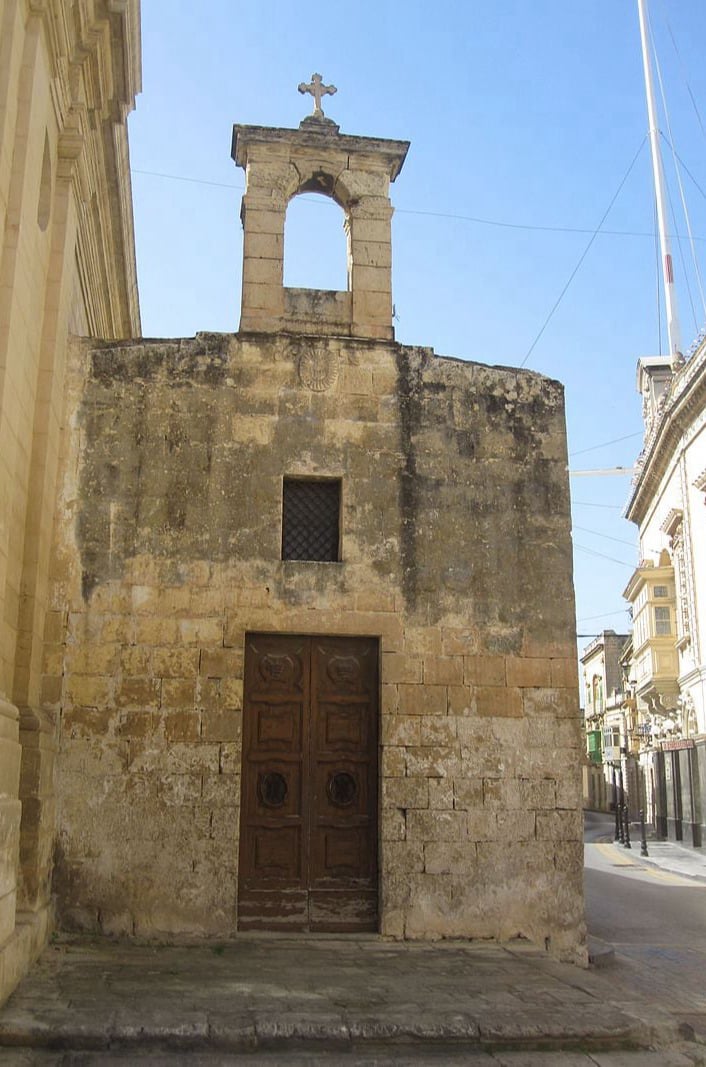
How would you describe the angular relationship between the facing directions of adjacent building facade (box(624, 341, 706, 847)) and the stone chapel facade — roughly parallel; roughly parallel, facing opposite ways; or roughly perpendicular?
roughly perpendicular

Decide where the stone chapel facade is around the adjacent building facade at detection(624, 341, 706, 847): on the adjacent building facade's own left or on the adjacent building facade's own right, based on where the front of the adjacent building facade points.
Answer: on the adjacent building facade's own left

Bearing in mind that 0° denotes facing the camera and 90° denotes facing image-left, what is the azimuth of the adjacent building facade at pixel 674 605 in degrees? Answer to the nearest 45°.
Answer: approximately 90°

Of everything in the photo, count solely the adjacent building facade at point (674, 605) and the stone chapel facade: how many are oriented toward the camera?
1

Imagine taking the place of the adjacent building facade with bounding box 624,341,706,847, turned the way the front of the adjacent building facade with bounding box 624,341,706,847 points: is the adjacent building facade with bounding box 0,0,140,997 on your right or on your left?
on your left

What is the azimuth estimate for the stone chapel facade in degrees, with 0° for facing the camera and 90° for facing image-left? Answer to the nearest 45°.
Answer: approximately 0°

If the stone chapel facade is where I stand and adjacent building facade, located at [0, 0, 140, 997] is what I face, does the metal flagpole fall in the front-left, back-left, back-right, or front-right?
back-right

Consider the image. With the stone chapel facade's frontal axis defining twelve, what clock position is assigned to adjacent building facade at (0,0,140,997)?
The adjacent building facade is roughly at 2 o'clock from the stone chapel facade.

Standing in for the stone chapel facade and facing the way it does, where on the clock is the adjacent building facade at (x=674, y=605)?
The adjacent building facade is roughly at 7 o'clock from the stone chapel facade.

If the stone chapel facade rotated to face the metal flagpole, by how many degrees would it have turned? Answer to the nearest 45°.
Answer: approximately 135° to its left
